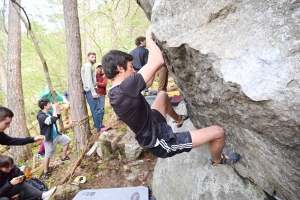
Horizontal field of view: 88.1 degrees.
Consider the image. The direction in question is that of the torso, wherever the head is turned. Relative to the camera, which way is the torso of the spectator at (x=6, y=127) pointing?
to the viewer's right

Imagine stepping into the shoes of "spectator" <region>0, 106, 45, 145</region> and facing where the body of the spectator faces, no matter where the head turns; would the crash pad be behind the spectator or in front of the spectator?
in front

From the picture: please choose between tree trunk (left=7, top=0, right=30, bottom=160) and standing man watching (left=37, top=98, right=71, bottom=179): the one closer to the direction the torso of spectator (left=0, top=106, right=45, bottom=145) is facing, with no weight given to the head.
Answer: the standing man watching

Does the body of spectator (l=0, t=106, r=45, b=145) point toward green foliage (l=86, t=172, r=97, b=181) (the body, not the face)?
yes

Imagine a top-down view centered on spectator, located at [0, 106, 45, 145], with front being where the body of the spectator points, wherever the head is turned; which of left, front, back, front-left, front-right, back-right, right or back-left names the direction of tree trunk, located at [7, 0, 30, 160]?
left
